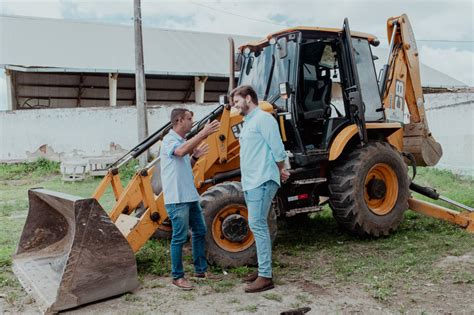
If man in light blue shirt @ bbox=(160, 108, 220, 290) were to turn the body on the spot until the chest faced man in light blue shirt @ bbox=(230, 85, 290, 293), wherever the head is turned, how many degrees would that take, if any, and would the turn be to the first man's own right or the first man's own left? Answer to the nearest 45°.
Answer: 0° — they already face them

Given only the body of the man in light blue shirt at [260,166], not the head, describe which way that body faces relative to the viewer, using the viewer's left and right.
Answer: facing to the left of the viewer

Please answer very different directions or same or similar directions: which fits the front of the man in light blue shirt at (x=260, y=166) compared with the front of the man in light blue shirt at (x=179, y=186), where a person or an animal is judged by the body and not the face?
very different directions

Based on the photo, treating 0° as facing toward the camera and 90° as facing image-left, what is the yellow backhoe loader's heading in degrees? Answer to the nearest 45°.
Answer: approximately 45°

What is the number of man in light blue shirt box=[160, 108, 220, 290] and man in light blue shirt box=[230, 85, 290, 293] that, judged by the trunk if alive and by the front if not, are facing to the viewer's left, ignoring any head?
1

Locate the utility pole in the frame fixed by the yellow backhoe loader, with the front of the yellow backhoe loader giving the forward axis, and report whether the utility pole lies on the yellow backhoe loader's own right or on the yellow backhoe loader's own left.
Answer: on the yellow backhoe loader's own right

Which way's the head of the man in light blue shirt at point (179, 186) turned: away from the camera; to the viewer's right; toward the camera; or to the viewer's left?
to the viewer's right

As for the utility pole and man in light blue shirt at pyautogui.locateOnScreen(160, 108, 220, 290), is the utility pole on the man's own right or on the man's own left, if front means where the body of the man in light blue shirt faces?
on the man's own left

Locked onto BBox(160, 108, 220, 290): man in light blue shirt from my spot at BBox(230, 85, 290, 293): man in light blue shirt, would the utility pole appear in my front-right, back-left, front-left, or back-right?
front-right

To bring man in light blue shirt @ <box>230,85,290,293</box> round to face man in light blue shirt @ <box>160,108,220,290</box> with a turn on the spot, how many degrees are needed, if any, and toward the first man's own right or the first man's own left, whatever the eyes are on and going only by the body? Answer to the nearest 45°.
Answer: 0° — they already face them

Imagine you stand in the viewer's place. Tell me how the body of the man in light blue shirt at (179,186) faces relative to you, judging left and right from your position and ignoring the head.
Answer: facing to the right of the viewer

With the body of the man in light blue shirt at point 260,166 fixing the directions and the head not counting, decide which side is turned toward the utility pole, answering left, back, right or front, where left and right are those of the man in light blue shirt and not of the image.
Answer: right
